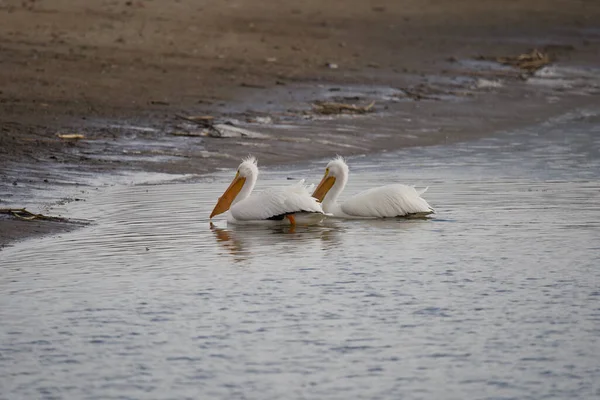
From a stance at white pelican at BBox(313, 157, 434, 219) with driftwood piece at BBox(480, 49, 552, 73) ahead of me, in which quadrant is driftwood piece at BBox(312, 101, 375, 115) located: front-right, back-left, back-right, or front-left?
front-left

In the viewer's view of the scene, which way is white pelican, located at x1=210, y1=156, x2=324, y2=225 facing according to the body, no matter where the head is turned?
to the viewer's left

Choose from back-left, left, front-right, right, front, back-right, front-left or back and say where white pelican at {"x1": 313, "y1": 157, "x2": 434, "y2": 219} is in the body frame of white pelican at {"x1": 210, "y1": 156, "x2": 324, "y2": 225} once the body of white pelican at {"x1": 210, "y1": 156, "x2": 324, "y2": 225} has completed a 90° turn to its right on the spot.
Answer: right

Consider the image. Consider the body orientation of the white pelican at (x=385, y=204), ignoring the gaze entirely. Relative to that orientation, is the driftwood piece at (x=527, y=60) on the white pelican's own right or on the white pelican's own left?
on the white pelican's own right

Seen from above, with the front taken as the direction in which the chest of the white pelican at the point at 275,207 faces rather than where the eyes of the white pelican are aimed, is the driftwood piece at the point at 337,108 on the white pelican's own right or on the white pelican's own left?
on the white pelican's own right

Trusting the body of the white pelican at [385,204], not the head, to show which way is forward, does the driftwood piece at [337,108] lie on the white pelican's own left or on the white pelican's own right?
on the white pelican's own right

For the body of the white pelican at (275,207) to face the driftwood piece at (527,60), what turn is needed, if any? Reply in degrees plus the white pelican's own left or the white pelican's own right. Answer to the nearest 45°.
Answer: approximately 90° to the white pelican's own right

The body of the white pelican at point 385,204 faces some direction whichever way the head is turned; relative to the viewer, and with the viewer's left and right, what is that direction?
facing to the left of the viewer

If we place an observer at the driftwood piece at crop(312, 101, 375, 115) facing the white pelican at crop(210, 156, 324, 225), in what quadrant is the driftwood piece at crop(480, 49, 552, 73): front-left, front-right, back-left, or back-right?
back-left
